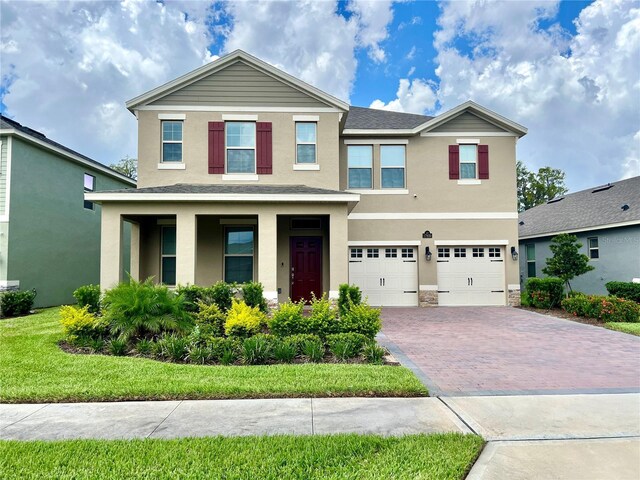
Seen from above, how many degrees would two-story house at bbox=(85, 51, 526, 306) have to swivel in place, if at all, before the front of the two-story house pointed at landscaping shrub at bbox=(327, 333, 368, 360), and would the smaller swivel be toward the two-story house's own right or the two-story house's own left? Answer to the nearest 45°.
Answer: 0° — it already faces it

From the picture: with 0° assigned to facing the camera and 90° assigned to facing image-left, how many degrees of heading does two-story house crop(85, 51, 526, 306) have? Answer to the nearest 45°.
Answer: approximately 0°

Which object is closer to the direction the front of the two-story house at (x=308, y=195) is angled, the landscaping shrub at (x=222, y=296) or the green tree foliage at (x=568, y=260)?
the landscaping shrub

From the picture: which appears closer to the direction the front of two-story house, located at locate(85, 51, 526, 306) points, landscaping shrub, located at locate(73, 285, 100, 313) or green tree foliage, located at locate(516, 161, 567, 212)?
the landscaping shrub

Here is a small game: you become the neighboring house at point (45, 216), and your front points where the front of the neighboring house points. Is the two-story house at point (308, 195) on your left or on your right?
on your left

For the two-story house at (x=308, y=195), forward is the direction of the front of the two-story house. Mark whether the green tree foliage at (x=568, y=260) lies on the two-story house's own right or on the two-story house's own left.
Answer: on the two-story house's own left

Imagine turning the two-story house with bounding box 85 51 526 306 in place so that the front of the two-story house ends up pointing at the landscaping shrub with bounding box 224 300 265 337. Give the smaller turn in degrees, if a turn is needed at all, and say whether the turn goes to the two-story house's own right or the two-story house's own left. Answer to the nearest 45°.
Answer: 0° — it already faces it

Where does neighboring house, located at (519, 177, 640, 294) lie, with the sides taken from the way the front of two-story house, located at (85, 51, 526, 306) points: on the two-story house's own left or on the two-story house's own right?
on the two-story house's own left

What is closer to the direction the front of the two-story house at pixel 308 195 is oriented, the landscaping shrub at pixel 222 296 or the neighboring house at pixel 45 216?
the landscaping shrub

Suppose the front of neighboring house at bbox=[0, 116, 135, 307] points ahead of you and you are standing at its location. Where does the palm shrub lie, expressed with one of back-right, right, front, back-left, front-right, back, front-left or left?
front-left

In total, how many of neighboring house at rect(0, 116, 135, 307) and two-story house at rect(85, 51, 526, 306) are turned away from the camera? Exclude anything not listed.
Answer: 0

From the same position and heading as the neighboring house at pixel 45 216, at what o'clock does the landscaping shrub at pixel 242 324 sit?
The landscaping shrub is roughly at 10 o'clock from the neighboring house.
